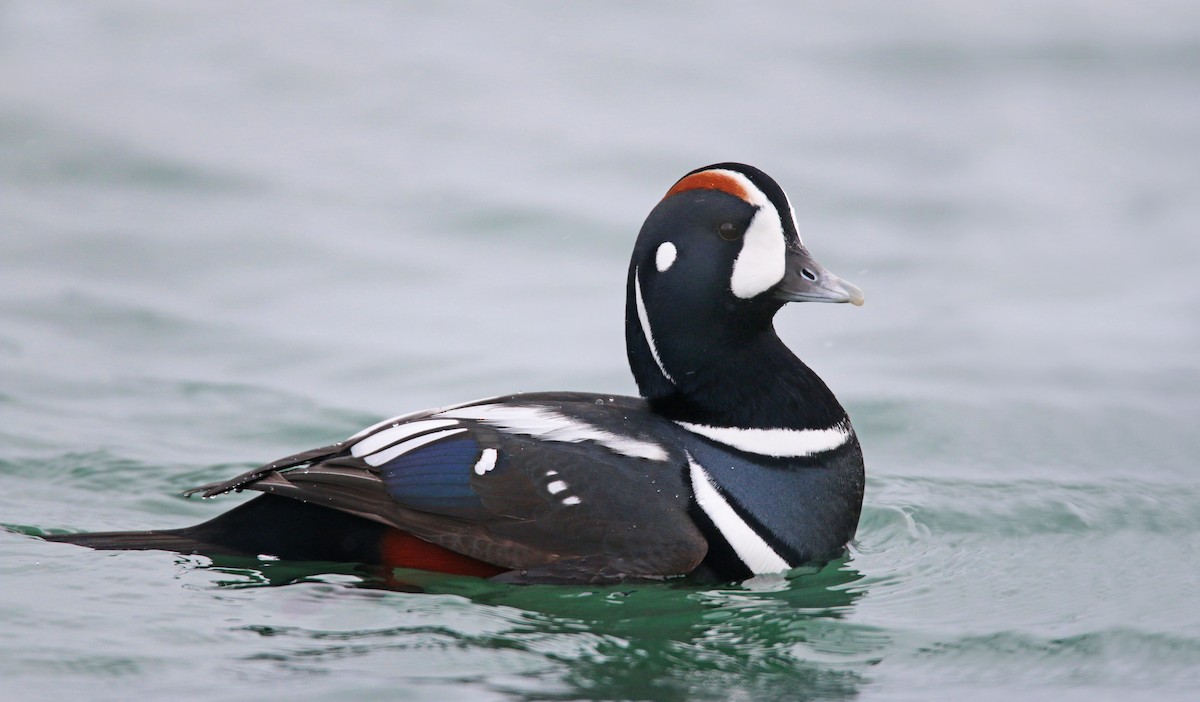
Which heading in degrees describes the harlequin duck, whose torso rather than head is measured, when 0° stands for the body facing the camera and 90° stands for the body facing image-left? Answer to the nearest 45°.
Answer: approximately 270°
